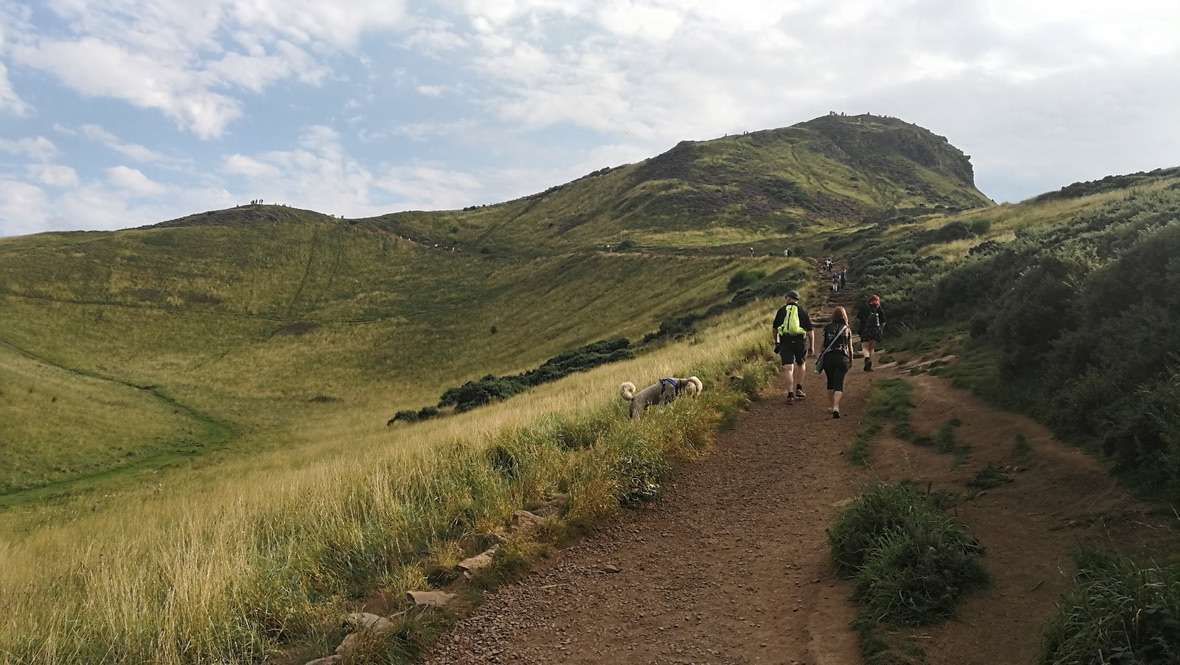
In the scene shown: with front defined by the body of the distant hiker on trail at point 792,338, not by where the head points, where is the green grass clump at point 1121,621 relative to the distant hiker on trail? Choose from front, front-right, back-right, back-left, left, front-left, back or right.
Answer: back

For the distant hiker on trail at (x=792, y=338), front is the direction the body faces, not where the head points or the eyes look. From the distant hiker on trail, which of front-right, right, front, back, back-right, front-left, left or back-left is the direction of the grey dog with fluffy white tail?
back-left

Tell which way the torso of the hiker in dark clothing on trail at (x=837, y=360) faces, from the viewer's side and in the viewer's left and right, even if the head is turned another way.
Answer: facing away from the viewer

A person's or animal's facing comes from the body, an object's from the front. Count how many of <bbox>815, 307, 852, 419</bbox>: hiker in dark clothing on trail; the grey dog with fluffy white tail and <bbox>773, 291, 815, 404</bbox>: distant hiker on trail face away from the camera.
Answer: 2

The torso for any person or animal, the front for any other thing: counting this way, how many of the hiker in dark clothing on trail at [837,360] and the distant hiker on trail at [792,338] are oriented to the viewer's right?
0

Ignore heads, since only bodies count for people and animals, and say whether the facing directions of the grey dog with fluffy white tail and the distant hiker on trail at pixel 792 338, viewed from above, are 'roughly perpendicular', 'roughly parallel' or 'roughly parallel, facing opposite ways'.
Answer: roughly perpendicular

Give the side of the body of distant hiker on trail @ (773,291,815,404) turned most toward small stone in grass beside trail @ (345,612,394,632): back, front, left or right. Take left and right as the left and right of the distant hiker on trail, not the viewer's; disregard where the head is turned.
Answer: back

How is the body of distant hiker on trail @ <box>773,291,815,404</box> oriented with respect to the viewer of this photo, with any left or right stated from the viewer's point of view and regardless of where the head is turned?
facing away from the viewer

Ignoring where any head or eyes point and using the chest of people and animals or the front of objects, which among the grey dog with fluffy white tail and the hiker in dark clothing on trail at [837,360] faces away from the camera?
the hiker in dark clothing on trail

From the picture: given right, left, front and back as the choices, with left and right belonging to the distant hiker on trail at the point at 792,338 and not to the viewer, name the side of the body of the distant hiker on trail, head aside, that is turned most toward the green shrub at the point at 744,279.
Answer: front

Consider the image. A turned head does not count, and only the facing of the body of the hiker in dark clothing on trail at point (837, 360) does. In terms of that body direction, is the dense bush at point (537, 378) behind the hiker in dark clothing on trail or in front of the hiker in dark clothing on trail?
in front

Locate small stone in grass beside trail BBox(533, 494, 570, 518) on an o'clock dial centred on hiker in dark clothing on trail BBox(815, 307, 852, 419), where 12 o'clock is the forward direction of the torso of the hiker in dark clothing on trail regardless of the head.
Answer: The small stone in grass beside trail is roughly at 7 o'clock from the hiker in dark clothing on trail.
